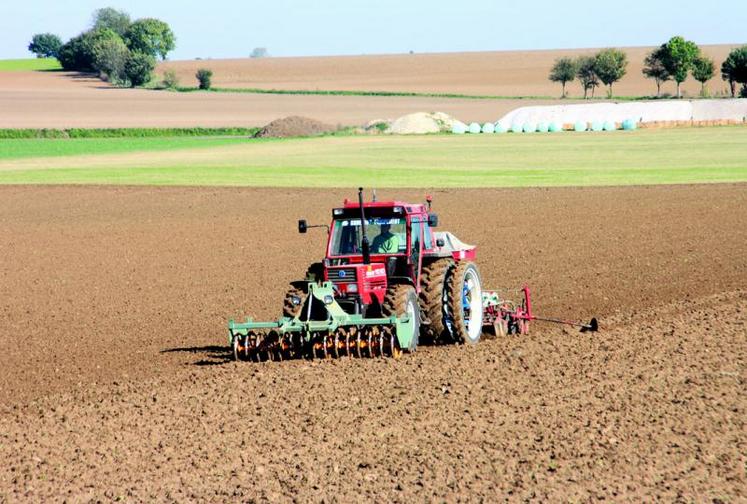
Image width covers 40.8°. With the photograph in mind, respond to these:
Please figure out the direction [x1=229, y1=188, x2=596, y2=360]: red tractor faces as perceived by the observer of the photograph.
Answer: facing the viewer and to the left of the viewer

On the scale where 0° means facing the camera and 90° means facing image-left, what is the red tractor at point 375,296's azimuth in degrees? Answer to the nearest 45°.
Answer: approximately 45°
